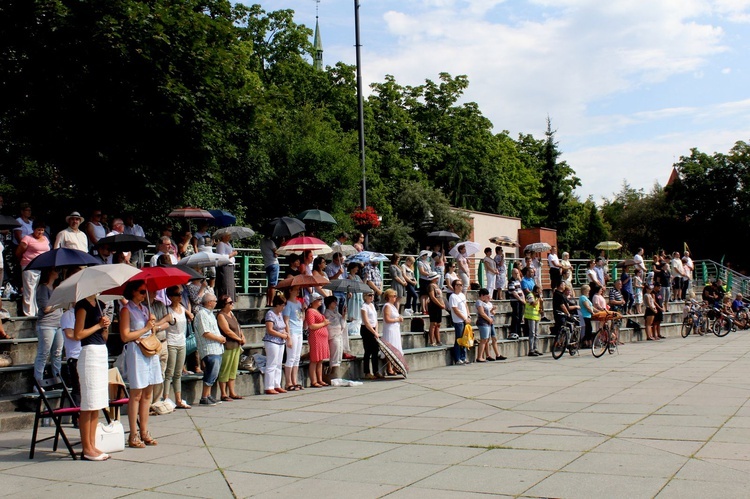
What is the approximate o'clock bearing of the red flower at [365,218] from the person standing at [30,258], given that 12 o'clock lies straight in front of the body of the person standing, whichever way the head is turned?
The red flower is roughly at 9 o'clock from the person standing.

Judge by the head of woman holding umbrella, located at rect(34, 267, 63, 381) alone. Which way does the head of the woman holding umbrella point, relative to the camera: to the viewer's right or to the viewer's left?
to the viewer's right

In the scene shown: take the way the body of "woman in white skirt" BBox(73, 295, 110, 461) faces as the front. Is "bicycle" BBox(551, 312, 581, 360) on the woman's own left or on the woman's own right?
on the woman's own left

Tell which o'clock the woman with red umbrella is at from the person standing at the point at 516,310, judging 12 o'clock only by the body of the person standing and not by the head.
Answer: The woman with red umbrella is roughly at 2 o'clock from the person standing.

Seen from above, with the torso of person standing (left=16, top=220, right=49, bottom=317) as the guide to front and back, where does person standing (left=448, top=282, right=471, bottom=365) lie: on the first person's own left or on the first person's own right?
on the first person's own left

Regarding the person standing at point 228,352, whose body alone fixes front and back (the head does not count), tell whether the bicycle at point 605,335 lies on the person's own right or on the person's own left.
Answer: on the person's own left

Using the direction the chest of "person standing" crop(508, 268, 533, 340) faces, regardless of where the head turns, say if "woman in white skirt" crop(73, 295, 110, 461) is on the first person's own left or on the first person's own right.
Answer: on the first person's own right

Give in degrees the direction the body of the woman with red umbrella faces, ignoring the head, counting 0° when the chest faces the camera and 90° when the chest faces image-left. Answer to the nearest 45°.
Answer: approximately 315°

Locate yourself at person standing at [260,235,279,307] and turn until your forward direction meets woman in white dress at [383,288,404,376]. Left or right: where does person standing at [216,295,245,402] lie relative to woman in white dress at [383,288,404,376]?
right
